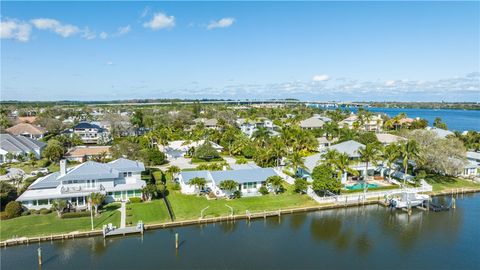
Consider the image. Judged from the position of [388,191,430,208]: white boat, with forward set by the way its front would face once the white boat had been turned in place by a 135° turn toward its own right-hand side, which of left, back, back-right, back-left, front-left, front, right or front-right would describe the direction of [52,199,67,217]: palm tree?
front

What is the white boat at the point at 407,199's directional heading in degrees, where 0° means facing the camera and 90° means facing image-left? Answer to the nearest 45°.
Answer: approximately 270°

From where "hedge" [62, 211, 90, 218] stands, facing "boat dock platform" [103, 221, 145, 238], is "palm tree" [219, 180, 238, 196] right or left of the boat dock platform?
left

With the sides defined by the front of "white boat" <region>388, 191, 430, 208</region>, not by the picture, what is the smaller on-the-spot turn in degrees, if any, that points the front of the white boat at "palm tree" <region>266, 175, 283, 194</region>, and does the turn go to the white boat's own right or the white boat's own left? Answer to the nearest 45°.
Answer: approximately 180°
